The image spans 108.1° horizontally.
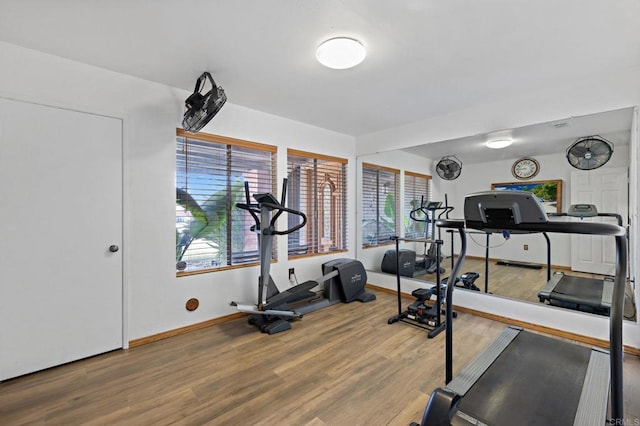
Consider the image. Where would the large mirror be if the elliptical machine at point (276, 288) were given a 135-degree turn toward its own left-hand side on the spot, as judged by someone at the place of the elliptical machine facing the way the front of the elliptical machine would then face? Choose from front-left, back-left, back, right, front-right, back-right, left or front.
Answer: front

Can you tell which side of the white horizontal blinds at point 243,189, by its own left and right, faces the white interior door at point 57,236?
right

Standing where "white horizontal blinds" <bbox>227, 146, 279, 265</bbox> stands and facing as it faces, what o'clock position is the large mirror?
The large mirror is roughly at 11 o'clock from the white horizontal blinds.

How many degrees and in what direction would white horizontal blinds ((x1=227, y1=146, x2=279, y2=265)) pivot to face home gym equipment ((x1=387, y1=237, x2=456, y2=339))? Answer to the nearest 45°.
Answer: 0° — it already faces it

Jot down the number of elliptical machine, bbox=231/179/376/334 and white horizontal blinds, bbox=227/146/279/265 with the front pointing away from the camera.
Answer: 0

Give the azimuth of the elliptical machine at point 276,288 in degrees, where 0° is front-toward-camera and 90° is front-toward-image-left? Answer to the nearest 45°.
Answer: approximately 45°

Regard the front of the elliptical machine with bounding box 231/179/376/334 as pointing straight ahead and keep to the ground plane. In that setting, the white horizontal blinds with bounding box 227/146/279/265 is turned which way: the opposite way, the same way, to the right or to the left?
to the left

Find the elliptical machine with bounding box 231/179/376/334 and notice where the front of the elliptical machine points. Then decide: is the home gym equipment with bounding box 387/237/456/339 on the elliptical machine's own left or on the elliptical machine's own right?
on the elliptical machine's own left

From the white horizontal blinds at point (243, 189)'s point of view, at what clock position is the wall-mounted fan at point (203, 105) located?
The wall-mounted fan is roughly at 2 o'clock from the white horizontal blinds.

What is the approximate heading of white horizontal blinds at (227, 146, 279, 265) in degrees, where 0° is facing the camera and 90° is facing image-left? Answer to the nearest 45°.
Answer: approximately 315°

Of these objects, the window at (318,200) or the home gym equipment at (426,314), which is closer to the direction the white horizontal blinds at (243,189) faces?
the home gym equipment

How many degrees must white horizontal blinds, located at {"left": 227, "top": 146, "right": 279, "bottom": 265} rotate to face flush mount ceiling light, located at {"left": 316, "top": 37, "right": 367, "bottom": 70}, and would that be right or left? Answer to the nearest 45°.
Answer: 0° — it already faces it
